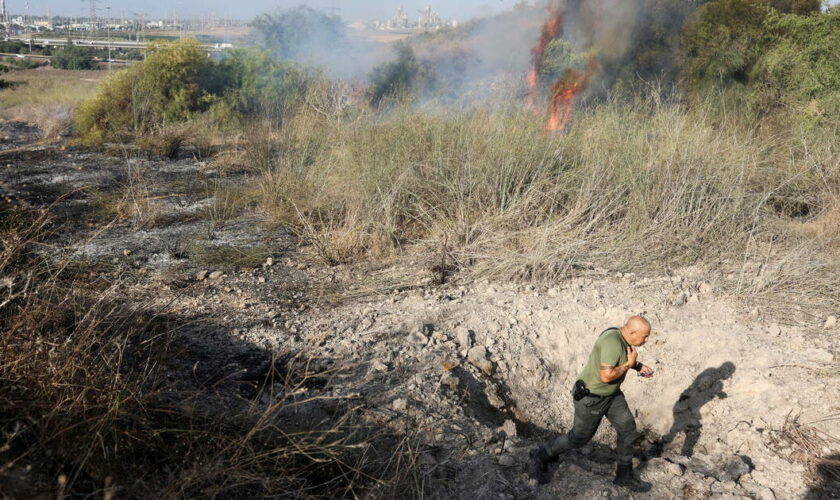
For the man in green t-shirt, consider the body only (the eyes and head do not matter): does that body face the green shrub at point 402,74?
no

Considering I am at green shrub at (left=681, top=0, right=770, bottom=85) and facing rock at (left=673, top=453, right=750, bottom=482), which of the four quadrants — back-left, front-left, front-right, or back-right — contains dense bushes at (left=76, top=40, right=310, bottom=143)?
front-right

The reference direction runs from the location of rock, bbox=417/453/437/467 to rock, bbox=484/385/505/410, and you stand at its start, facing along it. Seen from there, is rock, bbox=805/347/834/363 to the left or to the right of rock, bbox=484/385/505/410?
right

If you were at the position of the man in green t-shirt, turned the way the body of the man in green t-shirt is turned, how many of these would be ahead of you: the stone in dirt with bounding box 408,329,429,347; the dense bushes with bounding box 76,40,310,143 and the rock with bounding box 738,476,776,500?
1

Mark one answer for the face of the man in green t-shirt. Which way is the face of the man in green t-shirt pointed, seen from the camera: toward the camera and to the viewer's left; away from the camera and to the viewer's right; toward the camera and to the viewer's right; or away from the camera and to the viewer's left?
toward the camera and to the viewer's right

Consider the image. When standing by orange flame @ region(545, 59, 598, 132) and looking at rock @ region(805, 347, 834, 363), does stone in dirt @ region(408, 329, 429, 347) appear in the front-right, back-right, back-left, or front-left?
front-right

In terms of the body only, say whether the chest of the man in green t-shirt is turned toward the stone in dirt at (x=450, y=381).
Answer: no
